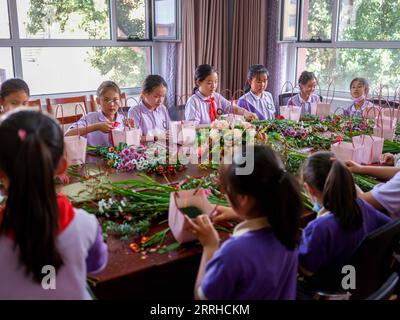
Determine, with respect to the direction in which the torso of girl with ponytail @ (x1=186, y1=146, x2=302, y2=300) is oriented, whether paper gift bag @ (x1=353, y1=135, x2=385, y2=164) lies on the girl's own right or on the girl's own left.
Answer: on the girl's own right

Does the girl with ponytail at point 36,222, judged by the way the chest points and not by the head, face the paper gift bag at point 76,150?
yes

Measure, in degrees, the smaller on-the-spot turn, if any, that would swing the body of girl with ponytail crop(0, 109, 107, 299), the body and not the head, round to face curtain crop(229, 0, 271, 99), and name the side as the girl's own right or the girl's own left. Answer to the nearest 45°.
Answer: approximately 45° to the girl's own right

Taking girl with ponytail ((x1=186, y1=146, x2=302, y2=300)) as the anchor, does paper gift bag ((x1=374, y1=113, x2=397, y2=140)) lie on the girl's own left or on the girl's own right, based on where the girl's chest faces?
on the girl's own right

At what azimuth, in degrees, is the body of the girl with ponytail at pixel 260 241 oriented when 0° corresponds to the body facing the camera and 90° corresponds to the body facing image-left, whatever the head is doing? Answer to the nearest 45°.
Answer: approximately 135°

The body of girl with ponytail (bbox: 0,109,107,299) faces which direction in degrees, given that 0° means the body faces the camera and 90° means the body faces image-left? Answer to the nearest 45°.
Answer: approximately 180°

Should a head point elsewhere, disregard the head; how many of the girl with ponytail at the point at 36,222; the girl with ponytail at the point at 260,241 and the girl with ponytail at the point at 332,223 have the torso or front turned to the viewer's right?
0

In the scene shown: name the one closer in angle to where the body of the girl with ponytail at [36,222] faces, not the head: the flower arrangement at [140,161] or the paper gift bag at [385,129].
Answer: the flower arrangement

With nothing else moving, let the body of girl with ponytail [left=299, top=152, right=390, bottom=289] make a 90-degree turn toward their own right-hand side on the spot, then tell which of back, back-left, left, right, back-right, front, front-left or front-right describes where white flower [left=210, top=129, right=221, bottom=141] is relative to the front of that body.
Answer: left

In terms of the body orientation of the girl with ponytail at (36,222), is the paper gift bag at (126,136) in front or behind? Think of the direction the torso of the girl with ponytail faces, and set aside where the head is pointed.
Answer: in front

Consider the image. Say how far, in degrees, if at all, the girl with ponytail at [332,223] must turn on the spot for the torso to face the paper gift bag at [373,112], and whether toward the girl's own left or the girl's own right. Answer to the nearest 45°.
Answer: approximately 45° to the girl's own right
